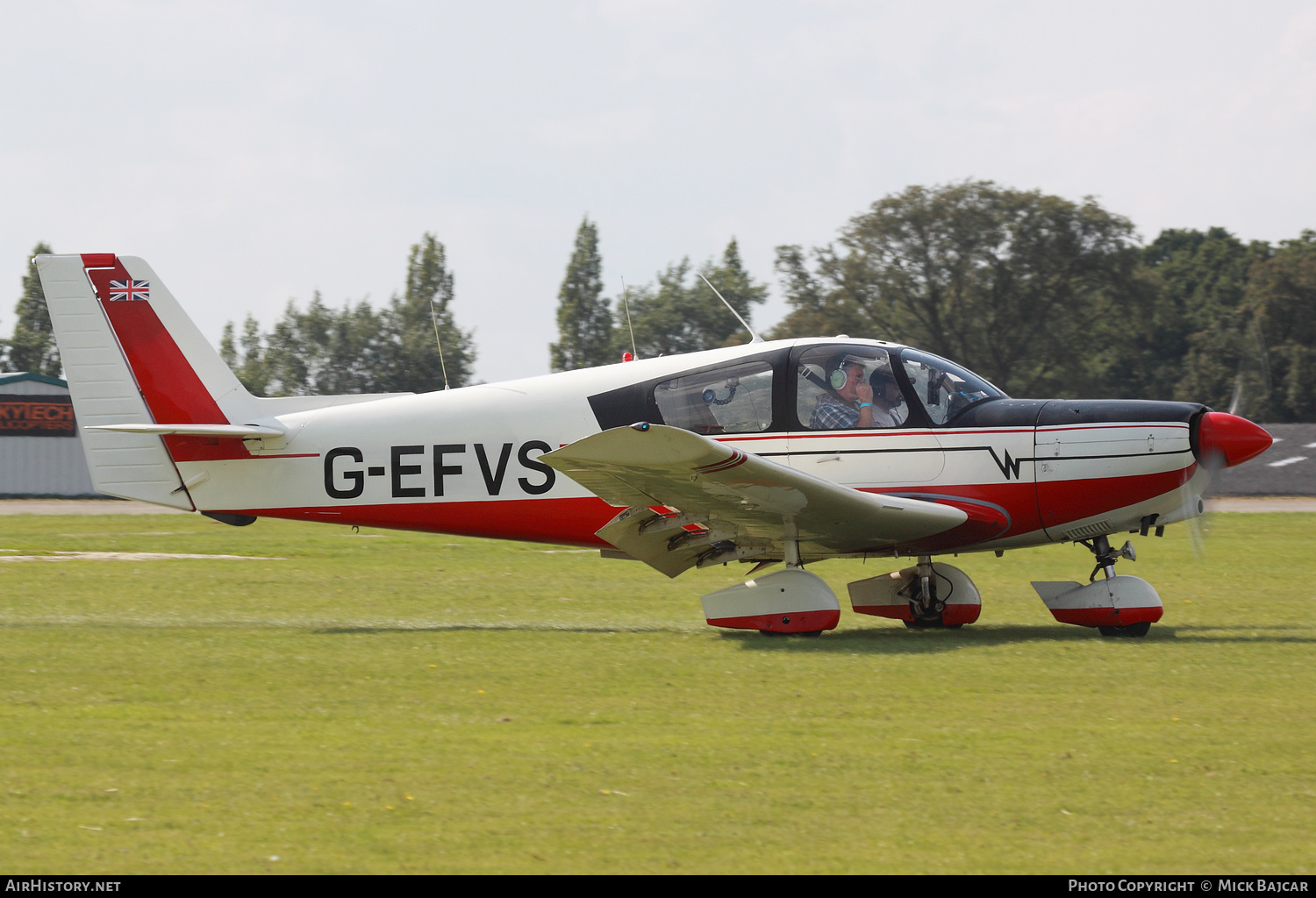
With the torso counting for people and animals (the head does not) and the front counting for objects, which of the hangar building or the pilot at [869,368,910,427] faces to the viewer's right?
the pilot

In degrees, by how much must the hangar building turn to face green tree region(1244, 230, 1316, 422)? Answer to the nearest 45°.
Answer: approximately 90° to its left

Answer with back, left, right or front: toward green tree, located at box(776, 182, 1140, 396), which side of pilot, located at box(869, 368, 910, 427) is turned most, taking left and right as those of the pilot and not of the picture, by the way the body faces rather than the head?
left

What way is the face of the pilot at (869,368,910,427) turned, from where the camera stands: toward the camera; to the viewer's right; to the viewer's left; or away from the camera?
to the viewer's right

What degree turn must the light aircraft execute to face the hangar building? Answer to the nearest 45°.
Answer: approximately 135° to its left

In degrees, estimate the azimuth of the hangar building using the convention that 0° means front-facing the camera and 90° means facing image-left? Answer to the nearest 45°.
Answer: approximately 0°

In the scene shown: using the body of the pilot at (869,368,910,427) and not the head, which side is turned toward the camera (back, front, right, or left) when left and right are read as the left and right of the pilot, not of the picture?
right

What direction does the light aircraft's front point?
to the viewer's right

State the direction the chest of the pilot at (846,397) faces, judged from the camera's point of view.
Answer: to the viewer's right
